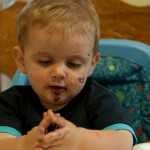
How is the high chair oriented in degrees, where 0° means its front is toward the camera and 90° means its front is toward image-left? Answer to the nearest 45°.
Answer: approximately 45°
